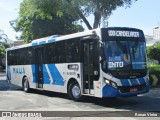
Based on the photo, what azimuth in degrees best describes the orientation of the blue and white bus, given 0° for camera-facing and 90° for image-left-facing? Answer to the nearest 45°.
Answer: approximately 315°

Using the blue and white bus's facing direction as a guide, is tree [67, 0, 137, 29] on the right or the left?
on its left
